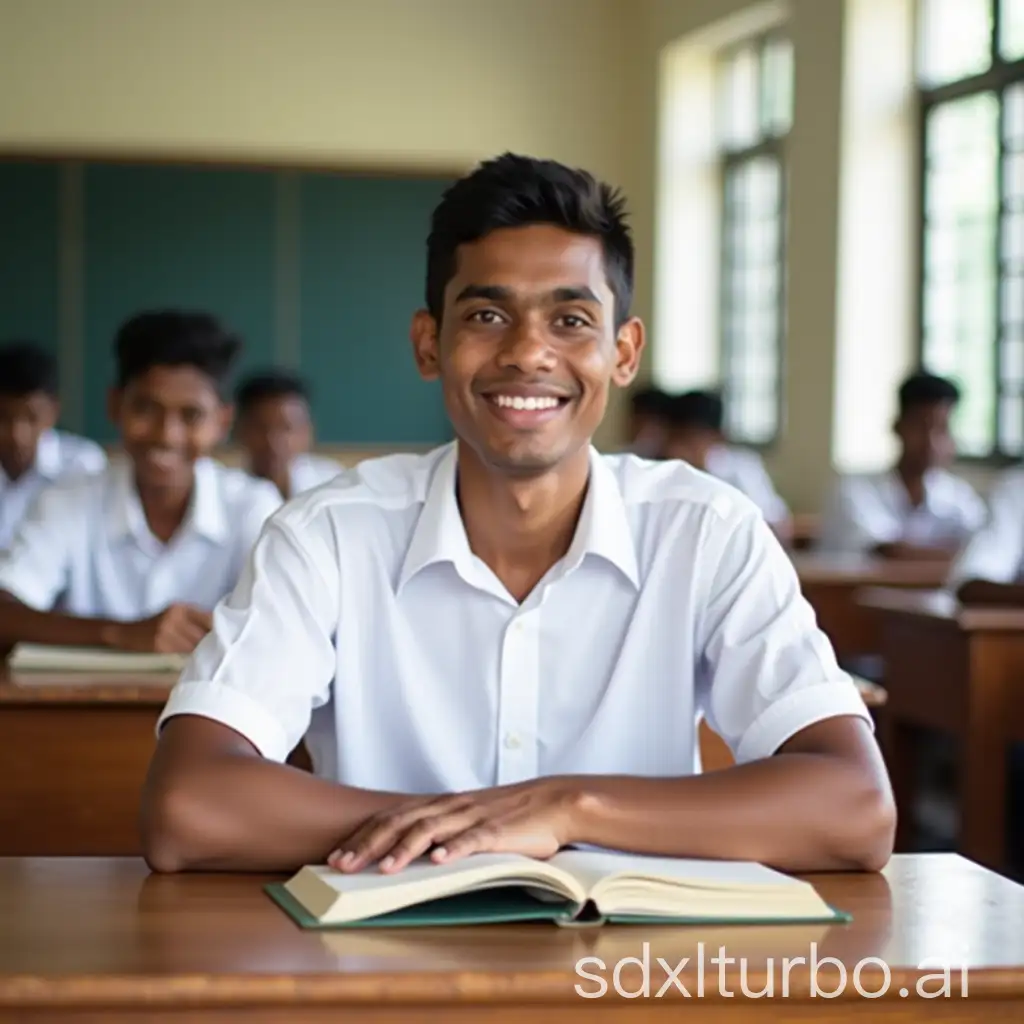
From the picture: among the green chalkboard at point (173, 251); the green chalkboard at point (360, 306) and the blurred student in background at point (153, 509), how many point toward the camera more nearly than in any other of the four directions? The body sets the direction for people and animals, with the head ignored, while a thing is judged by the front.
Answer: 3

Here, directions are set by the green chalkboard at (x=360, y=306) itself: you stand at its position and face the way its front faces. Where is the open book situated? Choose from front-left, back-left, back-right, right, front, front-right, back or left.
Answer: front

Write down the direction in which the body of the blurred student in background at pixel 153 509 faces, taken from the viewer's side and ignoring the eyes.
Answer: toward the camera

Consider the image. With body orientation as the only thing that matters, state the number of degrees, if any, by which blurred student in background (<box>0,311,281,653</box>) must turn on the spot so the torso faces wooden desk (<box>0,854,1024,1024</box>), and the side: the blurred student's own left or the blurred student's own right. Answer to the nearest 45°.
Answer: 0° — they already face it

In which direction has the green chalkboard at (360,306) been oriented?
toward the camera

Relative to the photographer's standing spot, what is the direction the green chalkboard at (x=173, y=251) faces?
facing the viewer

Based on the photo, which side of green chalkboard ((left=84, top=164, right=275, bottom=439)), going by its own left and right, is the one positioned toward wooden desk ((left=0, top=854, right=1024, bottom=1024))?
front

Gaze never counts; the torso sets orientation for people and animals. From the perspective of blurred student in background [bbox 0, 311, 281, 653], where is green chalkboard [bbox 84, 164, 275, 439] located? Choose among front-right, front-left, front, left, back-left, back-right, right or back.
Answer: back

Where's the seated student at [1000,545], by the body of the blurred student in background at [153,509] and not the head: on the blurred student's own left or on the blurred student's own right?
on the blurred student's own left

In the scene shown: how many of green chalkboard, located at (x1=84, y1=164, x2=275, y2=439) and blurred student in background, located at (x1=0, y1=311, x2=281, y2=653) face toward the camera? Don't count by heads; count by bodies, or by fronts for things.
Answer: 2

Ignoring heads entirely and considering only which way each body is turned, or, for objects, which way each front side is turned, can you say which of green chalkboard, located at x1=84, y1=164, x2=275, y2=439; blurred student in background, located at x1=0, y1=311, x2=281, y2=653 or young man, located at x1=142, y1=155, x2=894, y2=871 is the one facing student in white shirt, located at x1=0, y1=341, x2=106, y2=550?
the green chalkboard

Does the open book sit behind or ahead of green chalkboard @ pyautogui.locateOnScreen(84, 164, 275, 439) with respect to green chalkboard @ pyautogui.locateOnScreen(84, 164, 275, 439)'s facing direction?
ahead

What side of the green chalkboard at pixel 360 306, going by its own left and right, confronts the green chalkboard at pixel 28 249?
right

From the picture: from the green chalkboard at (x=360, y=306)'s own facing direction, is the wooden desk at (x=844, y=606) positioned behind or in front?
in front
